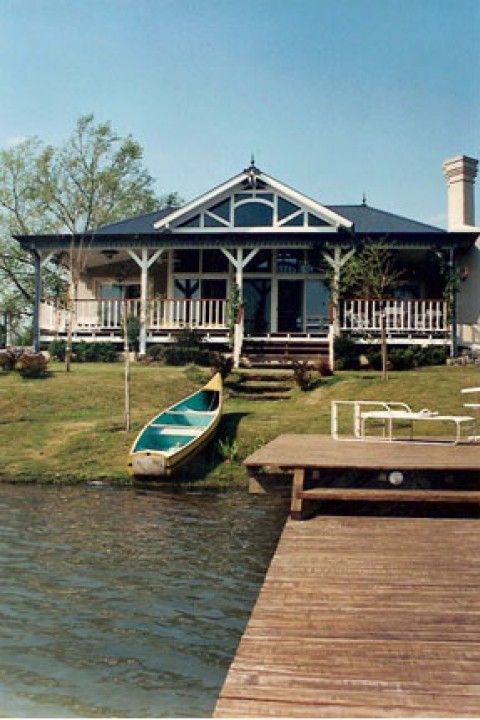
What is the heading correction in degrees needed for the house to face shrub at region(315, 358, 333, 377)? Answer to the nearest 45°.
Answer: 0° — it already faces it

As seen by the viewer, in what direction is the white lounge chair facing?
to the viewer's right

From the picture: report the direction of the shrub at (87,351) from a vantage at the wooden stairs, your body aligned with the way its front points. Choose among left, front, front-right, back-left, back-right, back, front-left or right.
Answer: back-right

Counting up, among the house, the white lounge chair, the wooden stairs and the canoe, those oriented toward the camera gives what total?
2

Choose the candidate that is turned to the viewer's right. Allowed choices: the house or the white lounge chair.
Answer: the white lounge chair

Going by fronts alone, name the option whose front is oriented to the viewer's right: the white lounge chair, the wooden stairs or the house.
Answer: the white lounge chair

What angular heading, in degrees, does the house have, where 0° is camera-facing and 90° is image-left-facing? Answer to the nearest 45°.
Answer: approximately 0°

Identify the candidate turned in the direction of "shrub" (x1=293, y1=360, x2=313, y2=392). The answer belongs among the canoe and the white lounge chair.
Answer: the canoe

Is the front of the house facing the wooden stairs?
yes

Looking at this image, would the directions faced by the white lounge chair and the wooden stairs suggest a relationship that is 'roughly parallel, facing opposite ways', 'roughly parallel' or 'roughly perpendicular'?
roughly perpendicular
